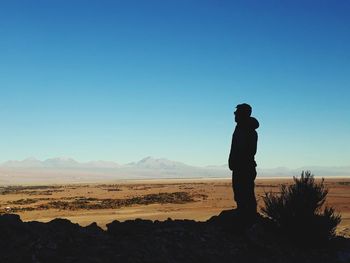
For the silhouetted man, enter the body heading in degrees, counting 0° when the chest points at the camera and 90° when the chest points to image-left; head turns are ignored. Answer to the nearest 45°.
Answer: approximately 90°
